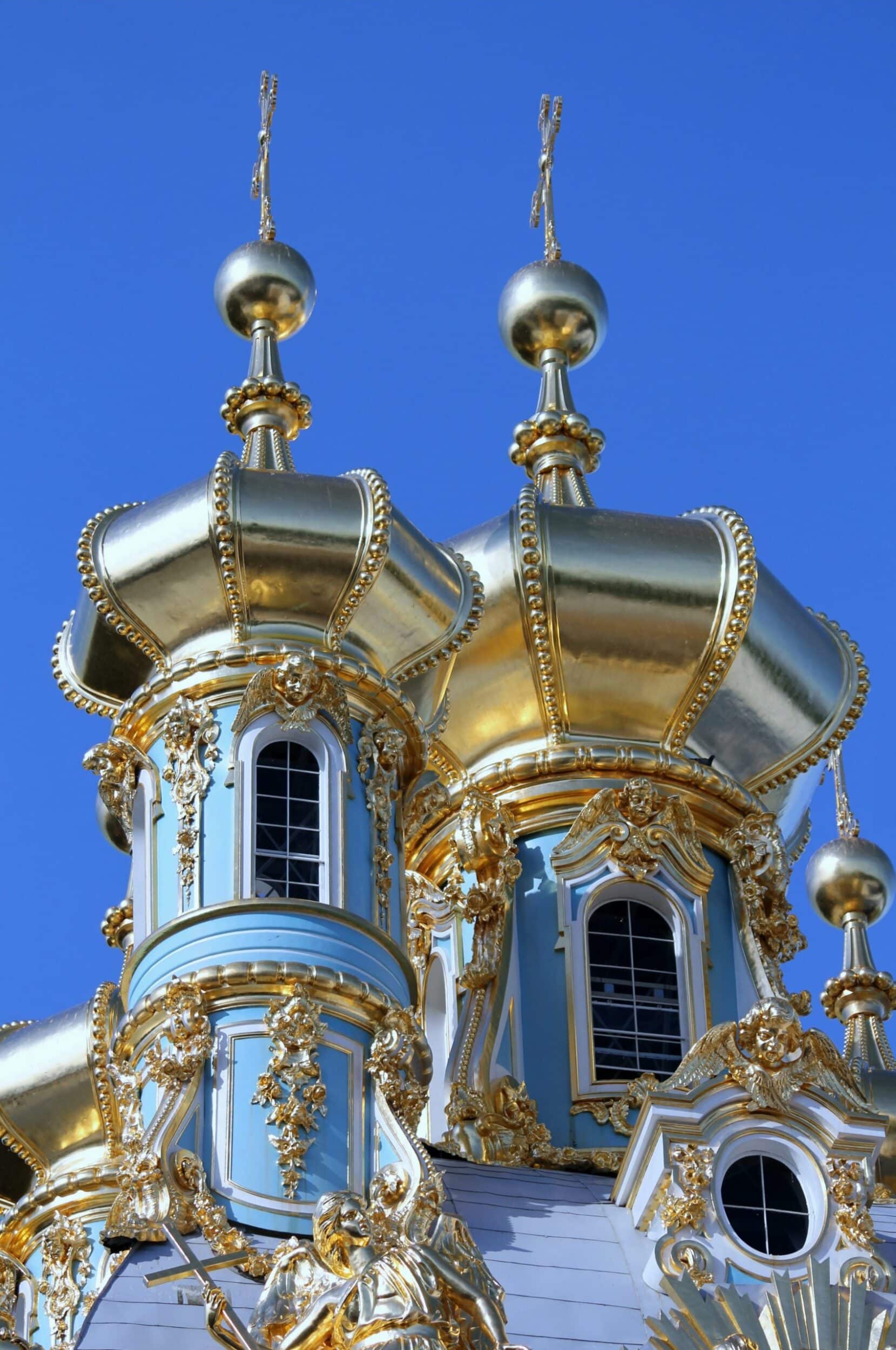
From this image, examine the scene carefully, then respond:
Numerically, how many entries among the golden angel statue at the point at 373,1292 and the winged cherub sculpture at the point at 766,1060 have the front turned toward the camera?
2

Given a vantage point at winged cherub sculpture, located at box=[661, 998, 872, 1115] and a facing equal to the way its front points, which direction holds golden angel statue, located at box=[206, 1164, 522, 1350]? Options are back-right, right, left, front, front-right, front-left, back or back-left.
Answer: front-right

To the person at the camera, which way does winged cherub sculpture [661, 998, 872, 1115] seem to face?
facing the viewer

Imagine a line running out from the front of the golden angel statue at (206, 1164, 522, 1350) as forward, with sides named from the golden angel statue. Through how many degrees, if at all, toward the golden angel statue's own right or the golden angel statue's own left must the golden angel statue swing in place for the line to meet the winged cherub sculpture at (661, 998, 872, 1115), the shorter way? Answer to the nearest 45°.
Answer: approximately 135° to the golden angel statue's own left
